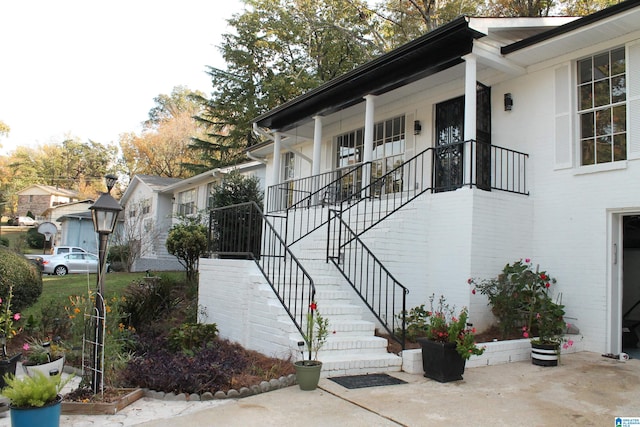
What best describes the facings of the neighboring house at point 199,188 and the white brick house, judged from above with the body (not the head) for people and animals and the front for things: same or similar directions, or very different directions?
same or similar directions

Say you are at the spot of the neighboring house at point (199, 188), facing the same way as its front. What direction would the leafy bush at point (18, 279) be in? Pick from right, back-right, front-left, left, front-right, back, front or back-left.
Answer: front-left

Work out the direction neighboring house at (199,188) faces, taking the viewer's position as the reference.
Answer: facing the viewer and to the left of the viewer

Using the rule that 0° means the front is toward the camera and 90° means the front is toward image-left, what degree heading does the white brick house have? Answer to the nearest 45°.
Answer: approximately 45°

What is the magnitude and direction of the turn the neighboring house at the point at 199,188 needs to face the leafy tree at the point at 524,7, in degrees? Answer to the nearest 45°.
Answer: approximately 90° to its left

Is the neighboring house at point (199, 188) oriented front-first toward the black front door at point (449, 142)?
no

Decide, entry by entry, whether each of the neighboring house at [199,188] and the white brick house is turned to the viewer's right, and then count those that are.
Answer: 0

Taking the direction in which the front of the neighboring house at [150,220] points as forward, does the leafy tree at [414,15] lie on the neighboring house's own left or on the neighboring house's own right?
on the neighboring house's own left

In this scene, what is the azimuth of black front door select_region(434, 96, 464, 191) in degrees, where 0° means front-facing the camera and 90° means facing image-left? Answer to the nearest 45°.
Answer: approximately 45°

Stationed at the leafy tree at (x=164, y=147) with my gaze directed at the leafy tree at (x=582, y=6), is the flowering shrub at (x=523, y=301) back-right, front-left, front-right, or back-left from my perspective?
front-right

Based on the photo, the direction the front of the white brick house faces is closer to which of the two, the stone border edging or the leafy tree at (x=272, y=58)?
the stone border edging

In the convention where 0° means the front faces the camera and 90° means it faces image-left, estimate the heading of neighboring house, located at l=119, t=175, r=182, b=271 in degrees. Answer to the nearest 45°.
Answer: approximately 45°

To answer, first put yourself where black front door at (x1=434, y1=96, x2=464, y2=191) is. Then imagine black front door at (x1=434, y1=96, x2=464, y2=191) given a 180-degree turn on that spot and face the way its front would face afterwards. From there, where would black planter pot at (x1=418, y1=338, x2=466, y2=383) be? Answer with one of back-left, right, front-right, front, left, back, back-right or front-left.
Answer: back-right

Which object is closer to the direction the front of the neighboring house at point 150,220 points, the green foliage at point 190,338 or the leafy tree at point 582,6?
the green foliage

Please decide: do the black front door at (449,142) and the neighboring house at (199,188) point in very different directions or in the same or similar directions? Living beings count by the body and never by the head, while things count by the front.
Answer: same or similar directions

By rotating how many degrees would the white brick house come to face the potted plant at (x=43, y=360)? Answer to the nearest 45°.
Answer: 0° — it already faces it

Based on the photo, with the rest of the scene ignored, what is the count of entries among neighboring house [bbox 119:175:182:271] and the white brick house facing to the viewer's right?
0

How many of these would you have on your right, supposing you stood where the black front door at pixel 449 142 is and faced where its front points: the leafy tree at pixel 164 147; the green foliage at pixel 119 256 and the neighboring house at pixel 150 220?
3

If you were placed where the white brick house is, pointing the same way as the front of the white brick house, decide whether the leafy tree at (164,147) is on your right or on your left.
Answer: on your right
